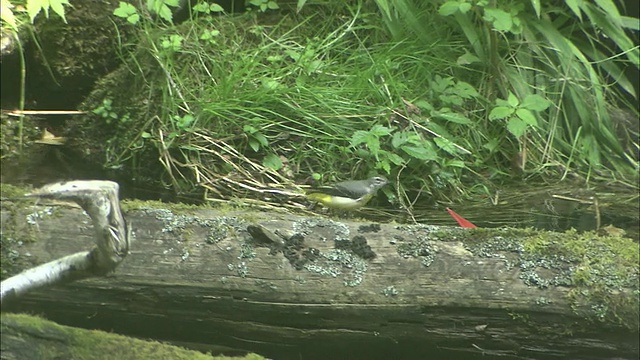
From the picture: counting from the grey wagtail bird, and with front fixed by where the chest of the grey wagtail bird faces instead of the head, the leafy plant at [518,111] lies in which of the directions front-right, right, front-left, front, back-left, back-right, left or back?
front-left

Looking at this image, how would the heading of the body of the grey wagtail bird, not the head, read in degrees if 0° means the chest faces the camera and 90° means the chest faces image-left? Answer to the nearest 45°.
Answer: approximately 270°

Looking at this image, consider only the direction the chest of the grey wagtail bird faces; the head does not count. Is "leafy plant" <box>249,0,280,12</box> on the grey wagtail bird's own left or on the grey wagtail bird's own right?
on the grey wagtail bird's own left

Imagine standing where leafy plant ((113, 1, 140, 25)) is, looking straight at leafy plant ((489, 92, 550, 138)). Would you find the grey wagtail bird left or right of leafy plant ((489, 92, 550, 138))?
right

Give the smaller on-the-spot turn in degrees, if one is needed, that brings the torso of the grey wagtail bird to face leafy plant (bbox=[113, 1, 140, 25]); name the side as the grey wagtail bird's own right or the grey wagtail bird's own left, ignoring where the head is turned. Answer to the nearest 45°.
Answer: approximately 135° to the grey wagtail bird's own left

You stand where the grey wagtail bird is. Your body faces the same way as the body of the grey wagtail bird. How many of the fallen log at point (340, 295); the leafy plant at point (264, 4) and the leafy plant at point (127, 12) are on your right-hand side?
1
